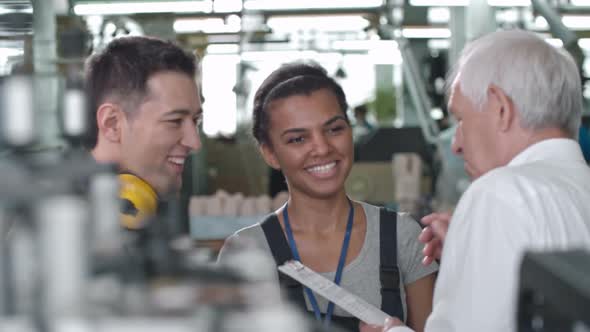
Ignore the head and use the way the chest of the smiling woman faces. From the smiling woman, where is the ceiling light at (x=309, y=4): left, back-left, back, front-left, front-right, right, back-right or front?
back

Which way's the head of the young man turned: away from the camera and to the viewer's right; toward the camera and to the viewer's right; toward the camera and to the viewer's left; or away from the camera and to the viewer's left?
toward the camera and to the viewer's right

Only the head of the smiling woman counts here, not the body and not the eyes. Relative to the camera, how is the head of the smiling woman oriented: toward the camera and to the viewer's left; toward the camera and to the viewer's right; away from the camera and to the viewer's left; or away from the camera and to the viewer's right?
toward the camera and to the viewer's right

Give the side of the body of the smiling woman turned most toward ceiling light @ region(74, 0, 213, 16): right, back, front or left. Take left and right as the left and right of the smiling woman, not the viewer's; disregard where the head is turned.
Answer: back

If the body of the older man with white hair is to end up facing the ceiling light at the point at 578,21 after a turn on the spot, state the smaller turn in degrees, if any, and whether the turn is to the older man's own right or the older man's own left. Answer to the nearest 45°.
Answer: approximately 45° to the older man's own right

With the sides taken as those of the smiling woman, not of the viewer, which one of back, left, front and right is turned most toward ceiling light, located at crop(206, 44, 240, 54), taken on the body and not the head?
back

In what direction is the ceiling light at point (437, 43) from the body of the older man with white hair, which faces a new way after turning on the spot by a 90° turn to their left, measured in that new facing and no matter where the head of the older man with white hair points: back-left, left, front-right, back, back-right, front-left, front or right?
back-right

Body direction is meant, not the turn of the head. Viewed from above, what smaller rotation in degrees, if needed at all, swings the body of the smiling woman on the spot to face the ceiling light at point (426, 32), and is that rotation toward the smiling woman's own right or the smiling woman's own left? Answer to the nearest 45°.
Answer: approximately 180°

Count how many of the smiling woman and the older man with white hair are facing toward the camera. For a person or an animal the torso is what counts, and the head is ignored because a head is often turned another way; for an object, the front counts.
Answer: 1

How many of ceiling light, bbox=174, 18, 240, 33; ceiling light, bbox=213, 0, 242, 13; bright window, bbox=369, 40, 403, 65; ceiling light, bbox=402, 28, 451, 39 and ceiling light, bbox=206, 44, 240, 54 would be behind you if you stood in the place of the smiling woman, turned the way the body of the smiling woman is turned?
5

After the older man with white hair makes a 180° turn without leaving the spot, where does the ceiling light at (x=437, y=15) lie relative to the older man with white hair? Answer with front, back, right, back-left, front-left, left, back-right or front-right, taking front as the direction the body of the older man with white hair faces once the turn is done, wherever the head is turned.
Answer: back-left

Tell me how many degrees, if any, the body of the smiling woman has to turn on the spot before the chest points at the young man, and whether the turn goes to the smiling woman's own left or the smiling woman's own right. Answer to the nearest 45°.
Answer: approximately 45° to the smiling woman's own right

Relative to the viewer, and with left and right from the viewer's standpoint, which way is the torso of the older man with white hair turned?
facing away from the viewer and to the left of the viewer

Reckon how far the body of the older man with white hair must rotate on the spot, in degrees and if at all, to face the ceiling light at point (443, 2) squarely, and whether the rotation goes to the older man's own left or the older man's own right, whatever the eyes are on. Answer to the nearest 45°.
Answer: approximately 45° to the older man's own right

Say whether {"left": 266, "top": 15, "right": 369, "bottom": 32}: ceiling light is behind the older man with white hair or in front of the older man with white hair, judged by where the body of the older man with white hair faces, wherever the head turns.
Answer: in front

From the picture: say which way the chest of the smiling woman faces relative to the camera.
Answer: toward the camera
